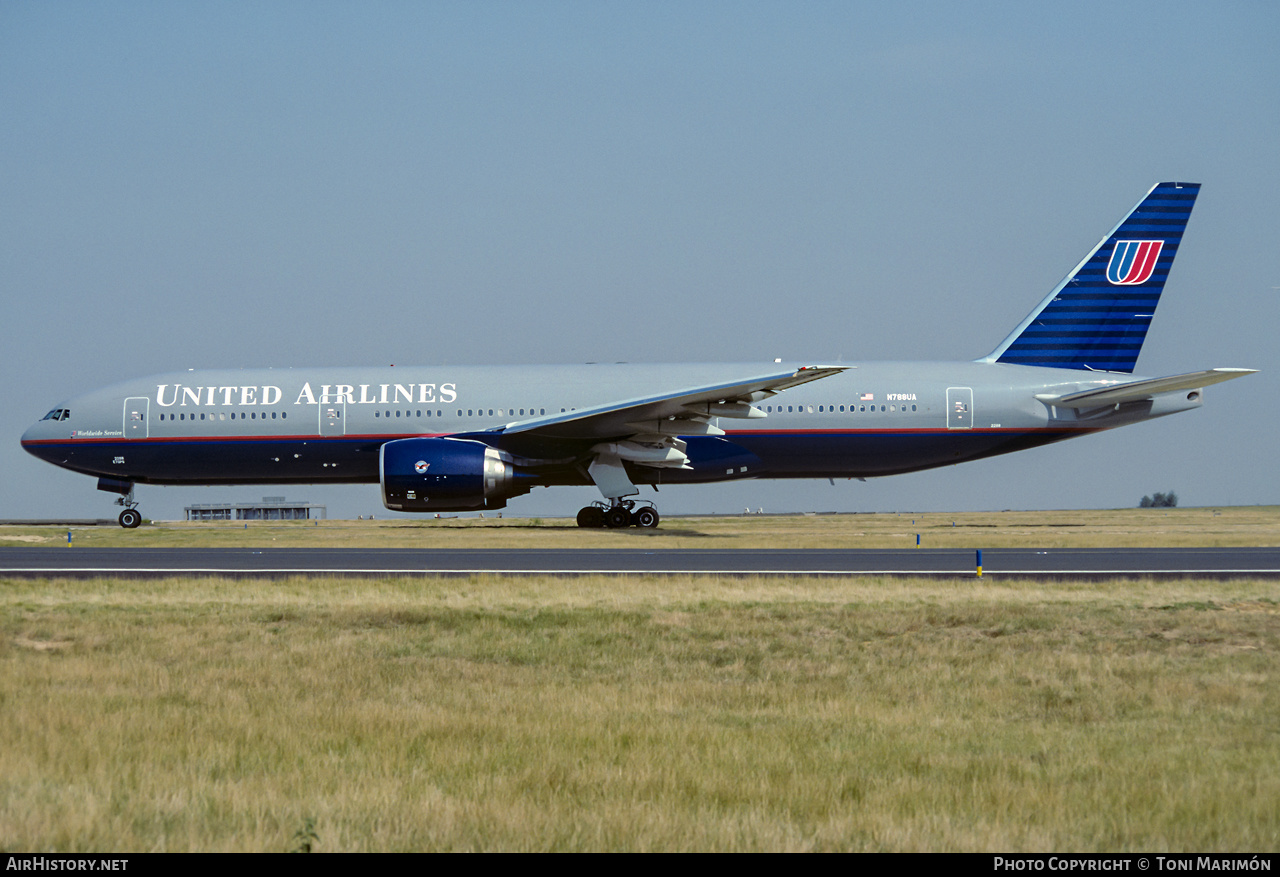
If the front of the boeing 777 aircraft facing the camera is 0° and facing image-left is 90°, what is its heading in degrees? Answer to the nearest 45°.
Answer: approximately 90°
